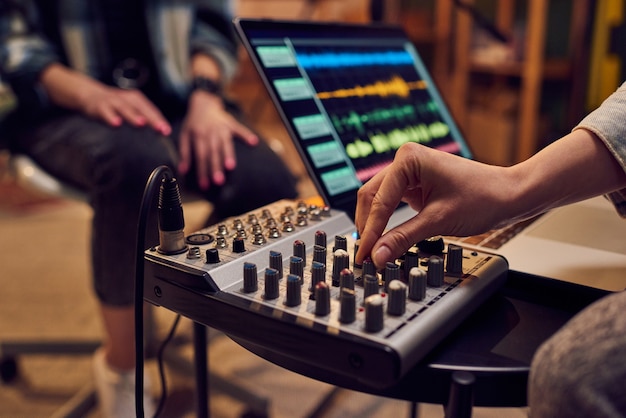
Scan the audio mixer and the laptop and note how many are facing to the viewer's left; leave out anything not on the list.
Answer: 0

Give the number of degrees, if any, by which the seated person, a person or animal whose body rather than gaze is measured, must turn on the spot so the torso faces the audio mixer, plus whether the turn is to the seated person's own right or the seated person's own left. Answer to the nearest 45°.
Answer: approximately 45° to the seated person's own right

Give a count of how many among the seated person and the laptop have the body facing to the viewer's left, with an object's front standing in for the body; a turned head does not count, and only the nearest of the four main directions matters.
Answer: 0

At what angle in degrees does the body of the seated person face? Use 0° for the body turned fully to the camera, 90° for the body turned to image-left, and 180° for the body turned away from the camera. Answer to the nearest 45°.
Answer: approximately 315°
